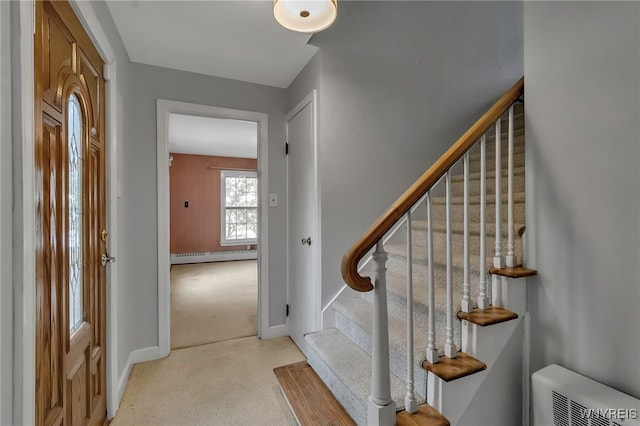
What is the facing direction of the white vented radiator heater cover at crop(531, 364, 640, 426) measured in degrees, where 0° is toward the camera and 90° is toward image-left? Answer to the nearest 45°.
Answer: approximately 45°

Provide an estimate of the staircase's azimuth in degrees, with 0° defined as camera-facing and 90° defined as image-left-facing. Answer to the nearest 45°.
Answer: approximately 45°

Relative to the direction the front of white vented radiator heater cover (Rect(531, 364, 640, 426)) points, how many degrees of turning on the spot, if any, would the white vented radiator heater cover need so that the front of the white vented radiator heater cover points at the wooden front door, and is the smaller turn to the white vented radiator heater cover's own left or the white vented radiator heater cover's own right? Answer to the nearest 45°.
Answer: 0° — it already faces it

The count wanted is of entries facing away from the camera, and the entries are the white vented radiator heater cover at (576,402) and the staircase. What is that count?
0
